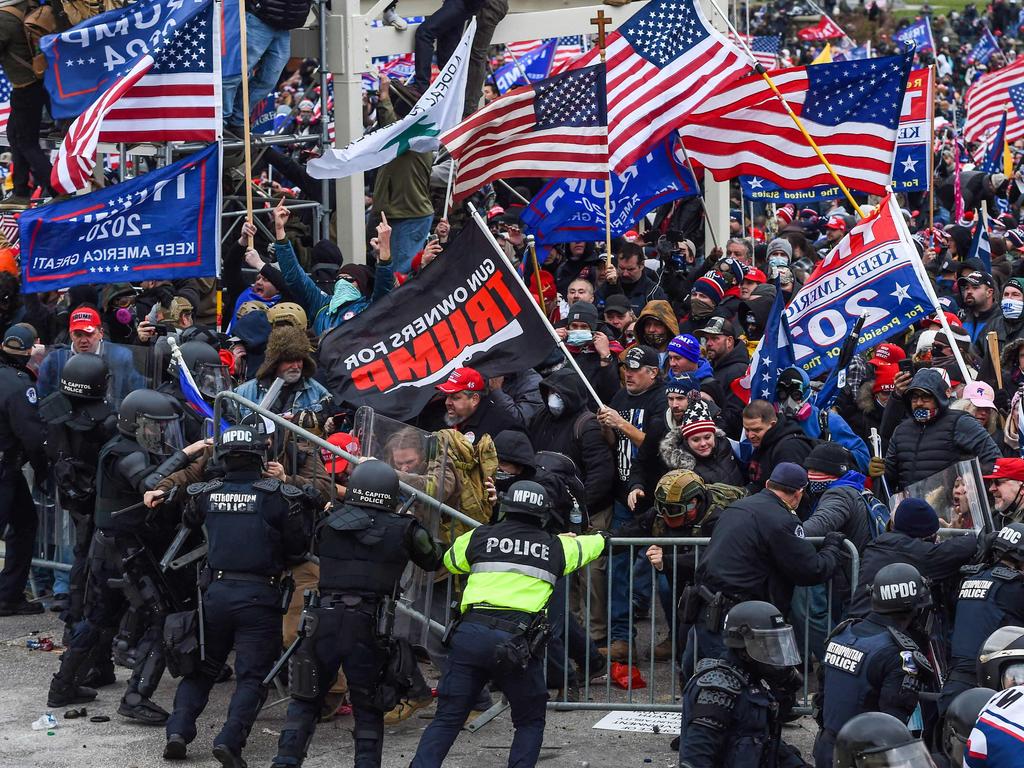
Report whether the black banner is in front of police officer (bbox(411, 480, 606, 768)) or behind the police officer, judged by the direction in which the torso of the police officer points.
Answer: in front

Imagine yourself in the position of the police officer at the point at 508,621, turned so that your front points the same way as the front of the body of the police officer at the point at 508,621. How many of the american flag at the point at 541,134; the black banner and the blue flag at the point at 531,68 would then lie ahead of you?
3

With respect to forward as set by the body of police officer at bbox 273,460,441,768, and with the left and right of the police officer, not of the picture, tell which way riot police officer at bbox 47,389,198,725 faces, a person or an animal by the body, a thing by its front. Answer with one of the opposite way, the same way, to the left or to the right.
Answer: to the right

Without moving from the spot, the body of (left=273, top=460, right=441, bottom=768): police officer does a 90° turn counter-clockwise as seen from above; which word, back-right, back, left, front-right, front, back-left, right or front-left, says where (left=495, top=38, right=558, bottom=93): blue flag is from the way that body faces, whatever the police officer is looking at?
right

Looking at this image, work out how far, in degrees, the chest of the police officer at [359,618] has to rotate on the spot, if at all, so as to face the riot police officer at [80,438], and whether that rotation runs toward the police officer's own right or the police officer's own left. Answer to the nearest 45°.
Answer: approximately 45° to the police officer's own left

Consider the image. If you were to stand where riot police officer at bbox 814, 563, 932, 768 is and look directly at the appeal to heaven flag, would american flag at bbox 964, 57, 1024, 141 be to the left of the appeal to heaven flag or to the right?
right

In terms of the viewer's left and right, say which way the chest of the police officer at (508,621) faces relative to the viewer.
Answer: facing away from the viewer

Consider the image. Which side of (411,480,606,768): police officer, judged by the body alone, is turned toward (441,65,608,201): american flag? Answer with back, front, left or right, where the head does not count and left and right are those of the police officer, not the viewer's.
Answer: front

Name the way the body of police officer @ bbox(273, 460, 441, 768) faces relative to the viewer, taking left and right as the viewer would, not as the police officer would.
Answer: facing away from the viewer

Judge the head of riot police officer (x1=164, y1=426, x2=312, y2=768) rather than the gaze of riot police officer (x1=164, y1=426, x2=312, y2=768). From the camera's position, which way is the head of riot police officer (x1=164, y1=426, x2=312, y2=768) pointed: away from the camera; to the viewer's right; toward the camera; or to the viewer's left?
away from the camera

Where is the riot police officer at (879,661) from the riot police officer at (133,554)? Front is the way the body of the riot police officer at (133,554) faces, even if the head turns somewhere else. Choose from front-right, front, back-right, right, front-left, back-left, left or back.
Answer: front-right

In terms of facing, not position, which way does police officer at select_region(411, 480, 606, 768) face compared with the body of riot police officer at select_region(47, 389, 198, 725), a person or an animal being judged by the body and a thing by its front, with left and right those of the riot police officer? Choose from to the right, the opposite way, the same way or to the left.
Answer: to the left

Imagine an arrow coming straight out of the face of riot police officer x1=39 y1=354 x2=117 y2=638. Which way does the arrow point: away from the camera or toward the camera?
away from the camera

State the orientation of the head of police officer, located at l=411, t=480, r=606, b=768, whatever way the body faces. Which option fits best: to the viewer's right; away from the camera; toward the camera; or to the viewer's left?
away from the camera

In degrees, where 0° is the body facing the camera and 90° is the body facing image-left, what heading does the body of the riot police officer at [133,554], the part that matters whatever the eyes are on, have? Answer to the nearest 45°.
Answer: approximately 270°

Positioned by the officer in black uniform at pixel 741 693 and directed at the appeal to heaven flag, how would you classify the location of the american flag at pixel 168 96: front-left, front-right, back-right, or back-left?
front-left

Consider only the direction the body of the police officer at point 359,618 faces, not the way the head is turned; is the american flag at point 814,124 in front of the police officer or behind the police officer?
in front
